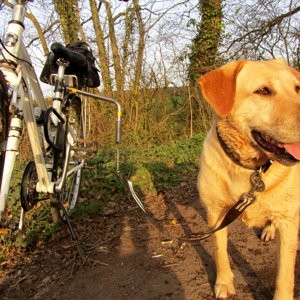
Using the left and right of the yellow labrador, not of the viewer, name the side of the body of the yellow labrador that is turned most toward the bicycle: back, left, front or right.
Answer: right

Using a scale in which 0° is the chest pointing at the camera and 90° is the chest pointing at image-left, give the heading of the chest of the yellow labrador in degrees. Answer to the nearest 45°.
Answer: approximately 0°
